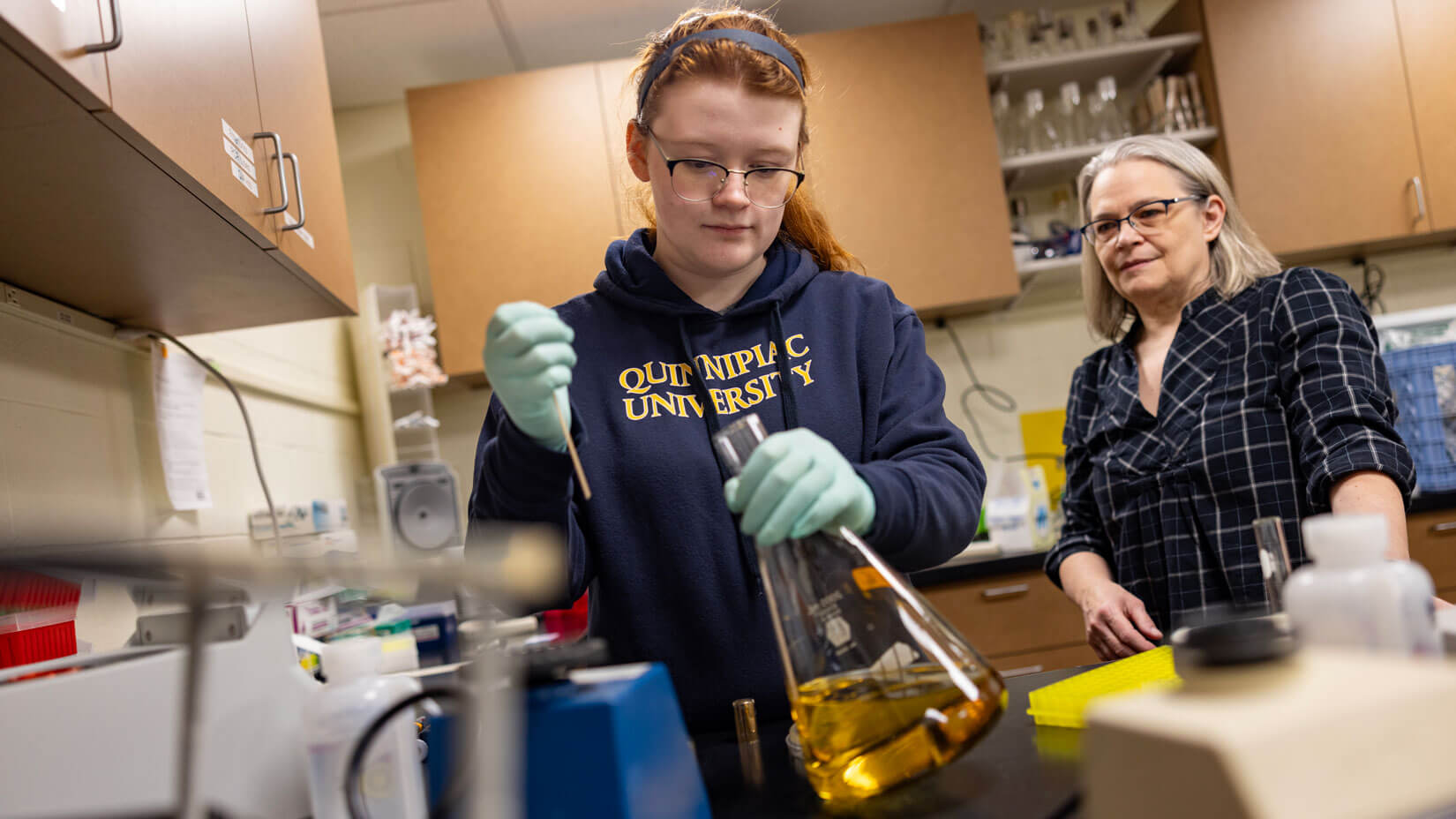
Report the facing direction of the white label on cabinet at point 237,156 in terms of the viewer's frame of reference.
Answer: facing the viewer and to the right of the viewer

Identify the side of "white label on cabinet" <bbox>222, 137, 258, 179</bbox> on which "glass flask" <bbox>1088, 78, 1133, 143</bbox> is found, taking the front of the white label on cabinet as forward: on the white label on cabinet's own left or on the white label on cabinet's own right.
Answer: on the white label on cabinet's own left

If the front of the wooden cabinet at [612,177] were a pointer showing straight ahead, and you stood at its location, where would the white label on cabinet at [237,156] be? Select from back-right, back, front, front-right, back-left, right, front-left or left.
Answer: front

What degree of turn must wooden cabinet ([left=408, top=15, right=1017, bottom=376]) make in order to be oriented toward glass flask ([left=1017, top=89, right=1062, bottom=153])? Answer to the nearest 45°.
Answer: approximately 90° to its left

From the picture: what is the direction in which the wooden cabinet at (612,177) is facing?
toward the camera

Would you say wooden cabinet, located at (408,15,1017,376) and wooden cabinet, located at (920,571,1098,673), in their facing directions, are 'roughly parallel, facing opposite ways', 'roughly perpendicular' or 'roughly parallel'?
roughly parallel

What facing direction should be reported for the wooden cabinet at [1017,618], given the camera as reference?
facing the viewer

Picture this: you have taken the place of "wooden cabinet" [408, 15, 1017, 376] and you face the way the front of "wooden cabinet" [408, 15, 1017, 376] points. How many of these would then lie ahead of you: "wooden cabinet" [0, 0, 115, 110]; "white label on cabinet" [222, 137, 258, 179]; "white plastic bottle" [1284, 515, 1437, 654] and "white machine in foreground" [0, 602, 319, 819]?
4

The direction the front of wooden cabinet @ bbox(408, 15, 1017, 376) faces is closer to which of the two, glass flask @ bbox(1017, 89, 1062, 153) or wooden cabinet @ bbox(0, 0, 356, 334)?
the wooden cabinet

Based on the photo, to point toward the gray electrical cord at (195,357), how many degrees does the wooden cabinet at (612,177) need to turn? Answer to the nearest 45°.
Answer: approximately 45° to its right

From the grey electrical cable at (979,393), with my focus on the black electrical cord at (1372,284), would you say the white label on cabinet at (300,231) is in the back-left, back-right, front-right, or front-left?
back-right

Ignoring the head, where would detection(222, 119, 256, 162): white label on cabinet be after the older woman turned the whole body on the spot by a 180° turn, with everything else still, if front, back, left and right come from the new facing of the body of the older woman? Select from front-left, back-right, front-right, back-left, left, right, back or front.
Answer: back

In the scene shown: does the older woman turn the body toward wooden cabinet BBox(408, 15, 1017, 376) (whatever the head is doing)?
no

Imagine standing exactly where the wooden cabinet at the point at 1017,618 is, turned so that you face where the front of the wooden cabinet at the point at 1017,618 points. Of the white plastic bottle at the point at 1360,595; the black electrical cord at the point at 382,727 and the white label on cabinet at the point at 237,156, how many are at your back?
0

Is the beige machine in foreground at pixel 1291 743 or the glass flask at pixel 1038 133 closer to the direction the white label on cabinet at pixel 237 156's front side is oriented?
the beige machine in foreground

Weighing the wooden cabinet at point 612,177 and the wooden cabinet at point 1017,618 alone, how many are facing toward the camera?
2

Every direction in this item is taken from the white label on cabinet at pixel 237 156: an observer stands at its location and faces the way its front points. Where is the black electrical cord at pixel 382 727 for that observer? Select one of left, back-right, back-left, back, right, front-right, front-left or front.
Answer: front-right

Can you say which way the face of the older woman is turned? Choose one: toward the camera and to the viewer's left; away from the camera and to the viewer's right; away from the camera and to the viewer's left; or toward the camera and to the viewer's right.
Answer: toward the camera and to the viewer's left
